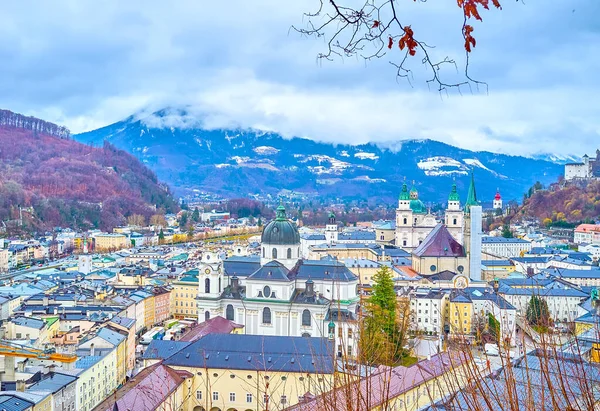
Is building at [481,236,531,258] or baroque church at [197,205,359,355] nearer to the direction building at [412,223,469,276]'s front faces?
the baroque church

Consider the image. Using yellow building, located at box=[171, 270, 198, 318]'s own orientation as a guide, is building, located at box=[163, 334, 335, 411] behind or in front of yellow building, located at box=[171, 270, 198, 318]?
in front

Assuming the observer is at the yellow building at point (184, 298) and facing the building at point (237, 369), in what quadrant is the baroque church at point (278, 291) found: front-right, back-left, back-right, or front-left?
front-left

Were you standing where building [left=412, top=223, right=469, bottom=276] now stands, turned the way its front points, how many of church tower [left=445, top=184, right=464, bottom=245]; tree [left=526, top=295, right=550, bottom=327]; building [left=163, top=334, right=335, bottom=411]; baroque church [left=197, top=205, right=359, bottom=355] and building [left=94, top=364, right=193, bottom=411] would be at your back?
1

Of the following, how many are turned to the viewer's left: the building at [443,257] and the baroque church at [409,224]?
0

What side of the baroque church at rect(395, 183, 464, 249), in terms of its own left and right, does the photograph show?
front

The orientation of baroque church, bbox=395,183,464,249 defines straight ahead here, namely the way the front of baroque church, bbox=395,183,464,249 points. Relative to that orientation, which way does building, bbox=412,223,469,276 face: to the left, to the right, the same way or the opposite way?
the same way

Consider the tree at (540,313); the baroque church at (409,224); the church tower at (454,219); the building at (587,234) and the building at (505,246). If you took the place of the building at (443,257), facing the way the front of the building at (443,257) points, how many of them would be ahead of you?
1

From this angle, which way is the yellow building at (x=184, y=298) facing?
toward the camera

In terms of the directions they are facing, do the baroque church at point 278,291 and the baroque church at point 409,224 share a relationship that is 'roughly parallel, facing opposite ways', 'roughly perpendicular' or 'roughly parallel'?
roughly perpendicular

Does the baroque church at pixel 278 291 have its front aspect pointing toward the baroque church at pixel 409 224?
no
